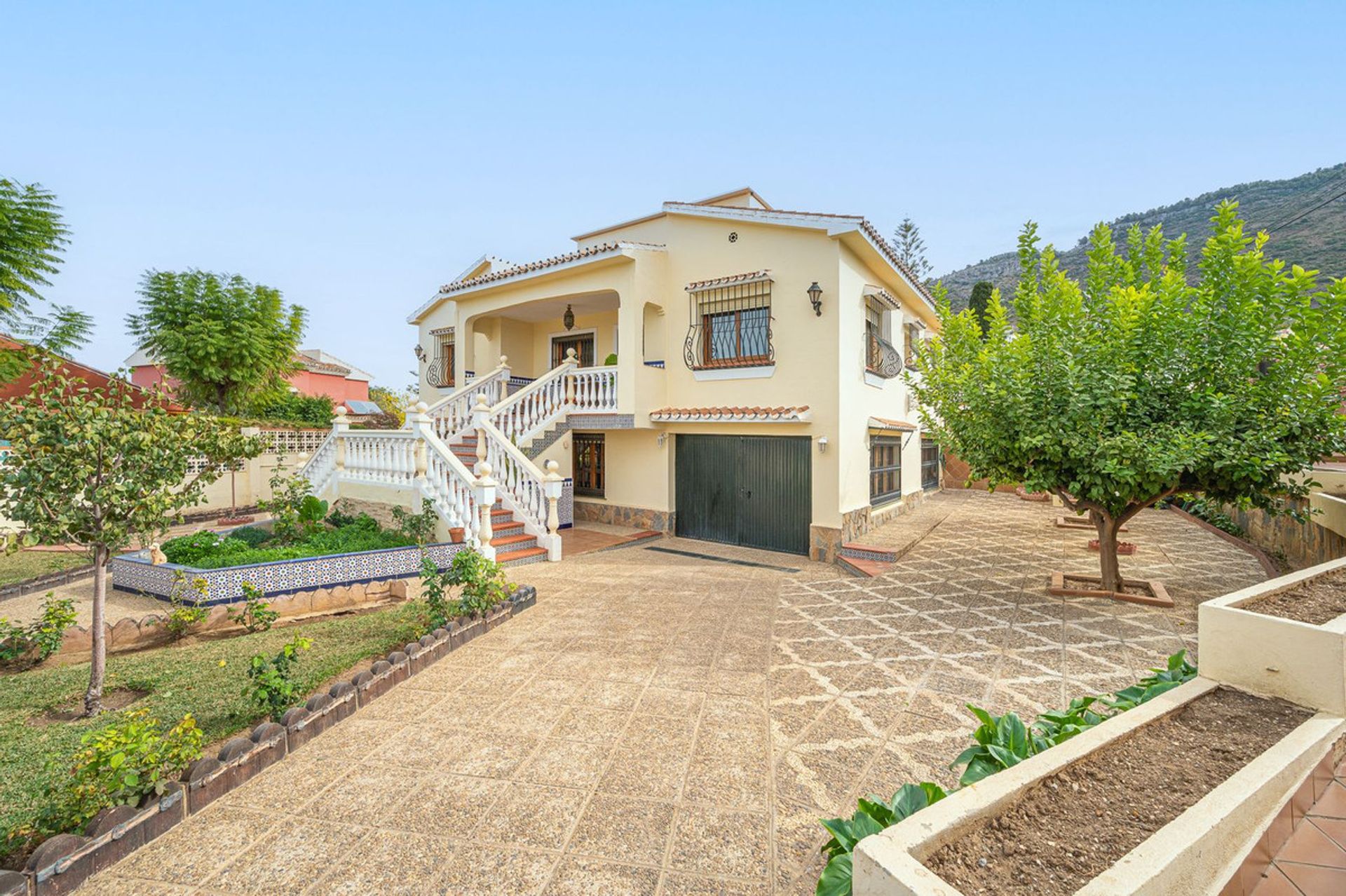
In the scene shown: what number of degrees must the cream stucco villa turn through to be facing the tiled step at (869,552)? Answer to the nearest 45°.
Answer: approximately 90° to its left

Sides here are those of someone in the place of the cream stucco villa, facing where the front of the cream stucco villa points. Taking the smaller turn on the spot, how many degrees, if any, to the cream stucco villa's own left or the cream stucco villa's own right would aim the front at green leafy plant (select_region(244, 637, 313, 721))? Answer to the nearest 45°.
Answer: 0° — it already faces it

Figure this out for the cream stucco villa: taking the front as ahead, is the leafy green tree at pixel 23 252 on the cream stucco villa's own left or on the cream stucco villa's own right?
on the cream stucco villa's own right

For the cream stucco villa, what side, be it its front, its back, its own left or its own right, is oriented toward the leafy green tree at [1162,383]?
left

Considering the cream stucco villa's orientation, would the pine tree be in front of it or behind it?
behind

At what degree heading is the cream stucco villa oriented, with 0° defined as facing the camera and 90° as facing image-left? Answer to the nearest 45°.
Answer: approximately 45°

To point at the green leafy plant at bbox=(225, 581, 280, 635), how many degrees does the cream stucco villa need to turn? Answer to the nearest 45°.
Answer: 0° — it already faces it

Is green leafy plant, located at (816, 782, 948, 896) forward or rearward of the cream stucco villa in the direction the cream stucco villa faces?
forward

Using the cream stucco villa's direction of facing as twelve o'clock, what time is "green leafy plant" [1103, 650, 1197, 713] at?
The green leafy plant is roughly at 10 o'clock from the cream stucco villa.

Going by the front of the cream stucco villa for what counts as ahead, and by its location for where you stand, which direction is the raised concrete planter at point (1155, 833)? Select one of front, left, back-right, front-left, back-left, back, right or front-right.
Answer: front-left

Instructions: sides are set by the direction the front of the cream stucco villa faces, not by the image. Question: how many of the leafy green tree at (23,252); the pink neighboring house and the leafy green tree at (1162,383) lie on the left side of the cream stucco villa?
1

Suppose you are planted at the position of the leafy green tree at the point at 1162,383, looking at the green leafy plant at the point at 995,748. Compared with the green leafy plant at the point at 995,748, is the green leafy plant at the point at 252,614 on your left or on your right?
right

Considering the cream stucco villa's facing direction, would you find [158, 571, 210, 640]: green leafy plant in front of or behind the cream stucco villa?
in front

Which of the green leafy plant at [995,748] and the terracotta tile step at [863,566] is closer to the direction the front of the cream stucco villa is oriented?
the green leafy plant
